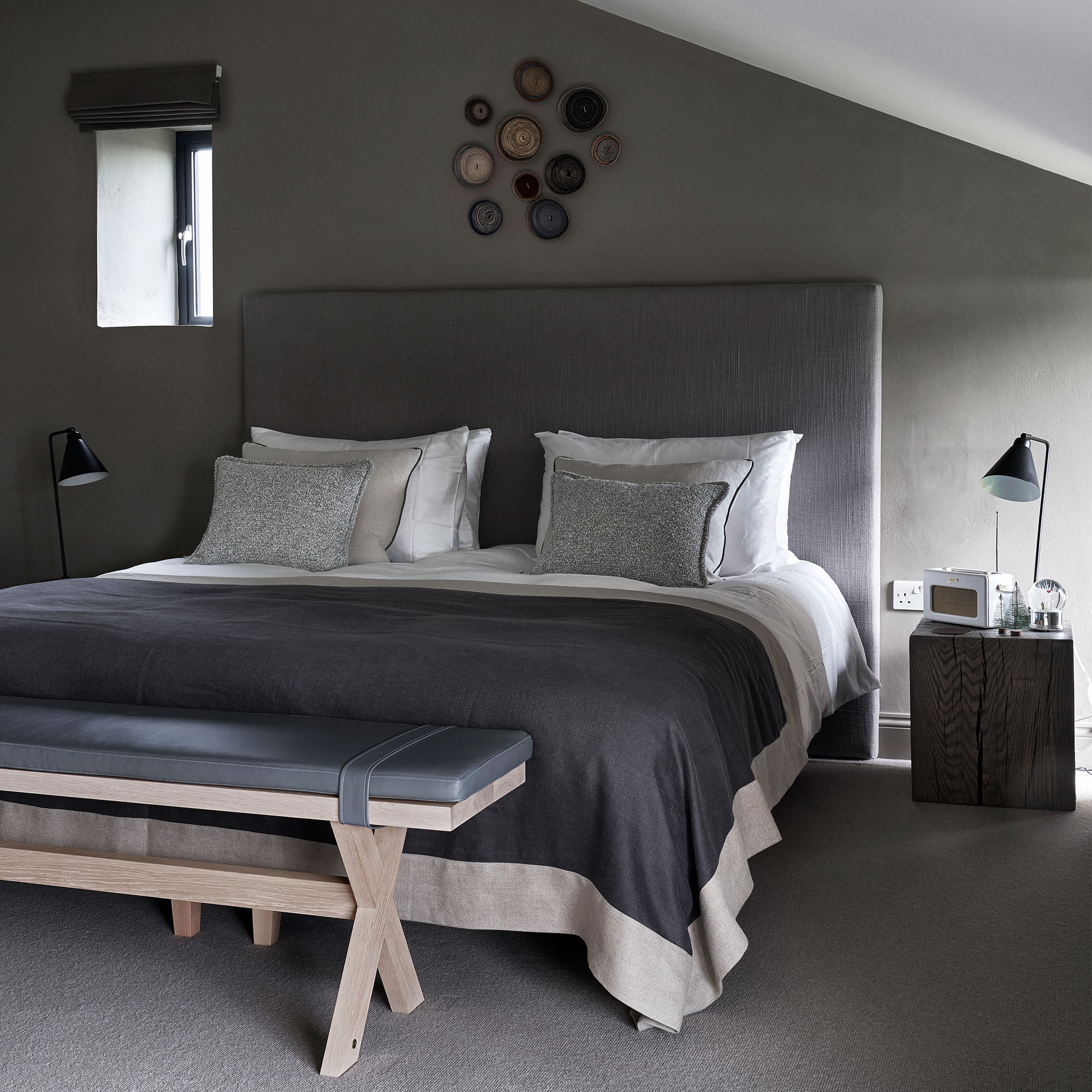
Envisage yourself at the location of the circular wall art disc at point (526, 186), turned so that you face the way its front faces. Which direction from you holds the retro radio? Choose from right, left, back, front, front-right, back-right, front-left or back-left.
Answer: front-left

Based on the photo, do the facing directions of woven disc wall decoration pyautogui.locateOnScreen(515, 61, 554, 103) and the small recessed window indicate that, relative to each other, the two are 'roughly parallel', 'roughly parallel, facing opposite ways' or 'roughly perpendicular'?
roughly parallel

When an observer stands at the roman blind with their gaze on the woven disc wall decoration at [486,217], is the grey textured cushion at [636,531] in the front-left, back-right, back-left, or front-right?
front-right

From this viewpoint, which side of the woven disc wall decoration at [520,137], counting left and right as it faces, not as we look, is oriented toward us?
front

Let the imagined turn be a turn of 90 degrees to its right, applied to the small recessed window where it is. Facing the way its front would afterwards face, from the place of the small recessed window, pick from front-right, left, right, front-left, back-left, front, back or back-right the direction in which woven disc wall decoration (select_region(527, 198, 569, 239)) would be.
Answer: back-left

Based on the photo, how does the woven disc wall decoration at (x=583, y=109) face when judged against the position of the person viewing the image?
facing the viewer

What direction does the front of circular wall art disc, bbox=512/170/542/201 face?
toward the camera

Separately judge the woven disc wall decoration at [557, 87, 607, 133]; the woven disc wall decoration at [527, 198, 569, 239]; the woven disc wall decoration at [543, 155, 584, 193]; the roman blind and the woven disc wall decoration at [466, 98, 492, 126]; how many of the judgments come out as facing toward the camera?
5

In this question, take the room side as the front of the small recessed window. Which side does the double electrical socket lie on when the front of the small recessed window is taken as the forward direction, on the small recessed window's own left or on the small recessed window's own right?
on the small recessed window's own left

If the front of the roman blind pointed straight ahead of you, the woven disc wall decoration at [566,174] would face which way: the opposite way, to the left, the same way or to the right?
the same way

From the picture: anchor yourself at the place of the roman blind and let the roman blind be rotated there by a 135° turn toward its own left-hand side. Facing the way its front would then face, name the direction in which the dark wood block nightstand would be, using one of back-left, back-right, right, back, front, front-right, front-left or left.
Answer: right

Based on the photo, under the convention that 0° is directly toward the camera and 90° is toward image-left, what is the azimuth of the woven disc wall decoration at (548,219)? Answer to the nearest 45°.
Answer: approximately 0°

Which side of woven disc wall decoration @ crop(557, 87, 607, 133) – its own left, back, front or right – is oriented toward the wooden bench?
front

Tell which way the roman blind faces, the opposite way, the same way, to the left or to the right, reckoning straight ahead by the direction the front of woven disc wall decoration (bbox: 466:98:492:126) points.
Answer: the same way

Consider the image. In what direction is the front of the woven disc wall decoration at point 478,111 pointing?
toward the camera
